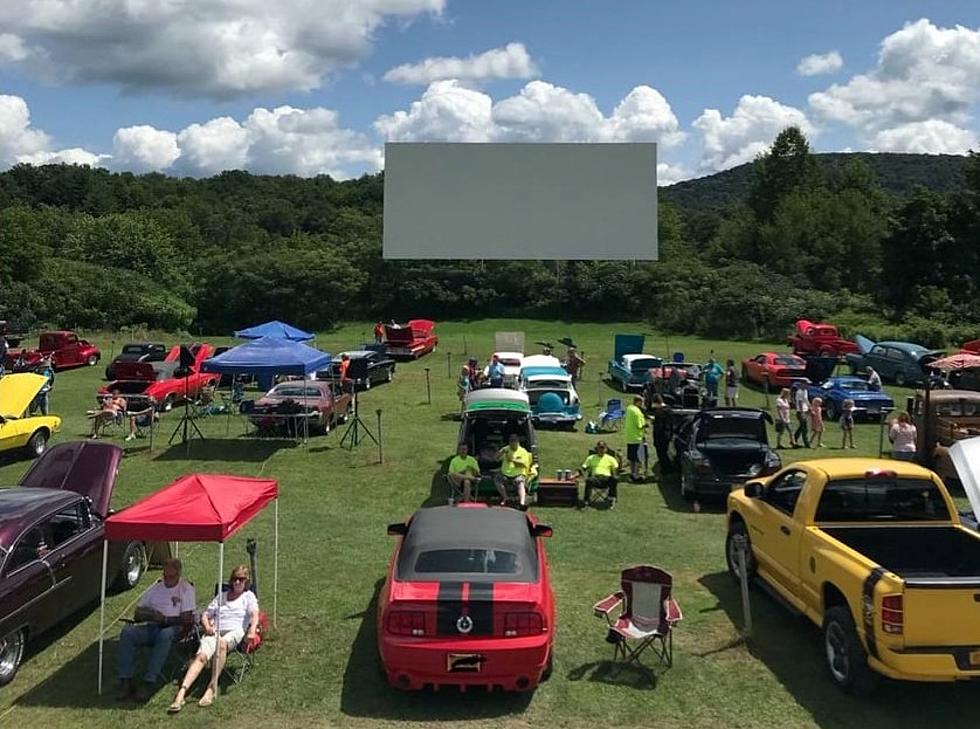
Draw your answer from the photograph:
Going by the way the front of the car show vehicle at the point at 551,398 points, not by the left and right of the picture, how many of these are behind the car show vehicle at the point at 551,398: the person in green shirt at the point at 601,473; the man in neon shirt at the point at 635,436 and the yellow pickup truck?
3

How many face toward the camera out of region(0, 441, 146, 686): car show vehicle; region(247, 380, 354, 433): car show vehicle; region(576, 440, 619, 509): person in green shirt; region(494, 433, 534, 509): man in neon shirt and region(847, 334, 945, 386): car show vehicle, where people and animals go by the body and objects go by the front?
2

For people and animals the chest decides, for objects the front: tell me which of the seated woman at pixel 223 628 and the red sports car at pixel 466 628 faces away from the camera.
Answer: the red sports car

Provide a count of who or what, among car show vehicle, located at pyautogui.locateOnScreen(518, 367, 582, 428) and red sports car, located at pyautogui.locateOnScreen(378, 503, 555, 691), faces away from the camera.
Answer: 2

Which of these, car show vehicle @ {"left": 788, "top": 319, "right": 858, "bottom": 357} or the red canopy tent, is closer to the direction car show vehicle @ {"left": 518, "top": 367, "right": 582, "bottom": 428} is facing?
the car show vehicle

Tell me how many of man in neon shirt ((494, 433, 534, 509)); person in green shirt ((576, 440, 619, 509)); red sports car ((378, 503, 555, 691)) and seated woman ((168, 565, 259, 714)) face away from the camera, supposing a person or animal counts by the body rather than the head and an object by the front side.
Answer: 1

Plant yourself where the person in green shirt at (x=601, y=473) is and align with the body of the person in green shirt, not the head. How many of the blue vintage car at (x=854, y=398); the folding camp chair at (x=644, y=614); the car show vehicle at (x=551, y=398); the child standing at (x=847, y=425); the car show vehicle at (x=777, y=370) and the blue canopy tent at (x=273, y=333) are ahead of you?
1

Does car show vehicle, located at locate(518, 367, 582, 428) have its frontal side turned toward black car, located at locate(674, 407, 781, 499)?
no

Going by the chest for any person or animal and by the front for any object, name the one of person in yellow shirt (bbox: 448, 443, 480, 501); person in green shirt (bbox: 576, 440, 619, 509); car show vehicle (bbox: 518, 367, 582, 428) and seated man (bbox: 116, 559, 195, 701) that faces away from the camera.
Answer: the car show vehicle

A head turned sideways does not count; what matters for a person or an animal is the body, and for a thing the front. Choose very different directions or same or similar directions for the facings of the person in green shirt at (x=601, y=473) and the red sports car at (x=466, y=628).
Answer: very different directions

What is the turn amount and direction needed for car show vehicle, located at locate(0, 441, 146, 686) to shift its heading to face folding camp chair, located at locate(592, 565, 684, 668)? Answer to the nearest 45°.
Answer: approximately 90° to its right

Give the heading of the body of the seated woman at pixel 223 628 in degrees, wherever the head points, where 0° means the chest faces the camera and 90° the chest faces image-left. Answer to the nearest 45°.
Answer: approximately 45°

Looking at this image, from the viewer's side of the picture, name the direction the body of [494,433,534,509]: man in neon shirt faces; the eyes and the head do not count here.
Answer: toward the camera

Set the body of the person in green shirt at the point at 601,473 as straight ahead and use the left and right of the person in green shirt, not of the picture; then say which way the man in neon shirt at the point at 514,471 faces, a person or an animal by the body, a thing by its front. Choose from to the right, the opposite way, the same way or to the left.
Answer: the same way

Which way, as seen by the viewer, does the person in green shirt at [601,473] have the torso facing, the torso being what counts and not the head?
toward the camera

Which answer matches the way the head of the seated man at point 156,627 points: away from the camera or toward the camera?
toward the camera

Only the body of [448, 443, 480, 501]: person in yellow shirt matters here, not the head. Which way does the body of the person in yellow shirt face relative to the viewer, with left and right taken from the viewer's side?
facing the viewer

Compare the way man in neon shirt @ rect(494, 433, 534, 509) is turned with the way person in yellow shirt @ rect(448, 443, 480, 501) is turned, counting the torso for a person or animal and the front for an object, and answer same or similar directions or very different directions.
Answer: same or similar directions

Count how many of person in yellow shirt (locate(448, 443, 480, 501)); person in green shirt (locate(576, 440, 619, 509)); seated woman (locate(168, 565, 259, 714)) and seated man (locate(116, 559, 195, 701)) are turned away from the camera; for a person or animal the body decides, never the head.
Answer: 0

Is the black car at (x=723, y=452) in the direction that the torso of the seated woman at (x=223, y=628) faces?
no
